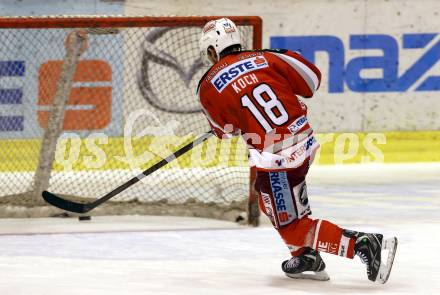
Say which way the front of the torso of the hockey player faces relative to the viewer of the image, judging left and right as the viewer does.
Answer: facing away from the viewer and to the left of the viewer
